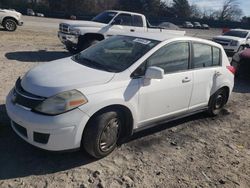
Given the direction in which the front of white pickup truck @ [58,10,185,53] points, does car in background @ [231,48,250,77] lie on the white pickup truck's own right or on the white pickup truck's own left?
on the white pickup truck's own left

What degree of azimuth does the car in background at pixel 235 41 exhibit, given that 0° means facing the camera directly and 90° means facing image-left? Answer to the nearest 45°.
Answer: approximately 45°

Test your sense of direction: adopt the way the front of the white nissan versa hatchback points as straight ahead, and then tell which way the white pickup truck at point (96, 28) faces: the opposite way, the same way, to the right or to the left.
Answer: the same way

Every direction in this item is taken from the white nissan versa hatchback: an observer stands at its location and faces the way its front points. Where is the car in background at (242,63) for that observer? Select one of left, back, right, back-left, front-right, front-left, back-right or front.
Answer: back

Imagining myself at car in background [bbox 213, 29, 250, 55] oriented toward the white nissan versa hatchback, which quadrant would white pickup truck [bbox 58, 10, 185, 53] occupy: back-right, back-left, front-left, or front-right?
front-right

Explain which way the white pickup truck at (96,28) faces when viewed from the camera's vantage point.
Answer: facing the viewer and to the left of the viewer

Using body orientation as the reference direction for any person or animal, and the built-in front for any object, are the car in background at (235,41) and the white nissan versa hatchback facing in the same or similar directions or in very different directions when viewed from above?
same or similar directions

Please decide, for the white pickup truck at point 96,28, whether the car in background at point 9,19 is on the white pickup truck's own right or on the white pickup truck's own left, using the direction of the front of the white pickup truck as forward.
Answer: on the white pickup truck's own right

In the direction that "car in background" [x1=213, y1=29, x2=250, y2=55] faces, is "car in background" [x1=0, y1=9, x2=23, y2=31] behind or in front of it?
in front

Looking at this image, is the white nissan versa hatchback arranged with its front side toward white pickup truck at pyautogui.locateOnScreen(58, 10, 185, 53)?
no

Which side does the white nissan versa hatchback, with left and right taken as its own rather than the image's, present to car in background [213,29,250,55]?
back

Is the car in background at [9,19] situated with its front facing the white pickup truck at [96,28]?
no

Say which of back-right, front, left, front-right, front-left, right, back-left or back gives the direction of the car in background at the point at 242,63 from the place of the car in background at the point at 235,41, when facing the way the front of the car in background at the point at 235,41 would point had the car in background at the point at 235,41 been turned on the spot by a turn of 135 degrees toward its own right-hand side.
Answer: back
